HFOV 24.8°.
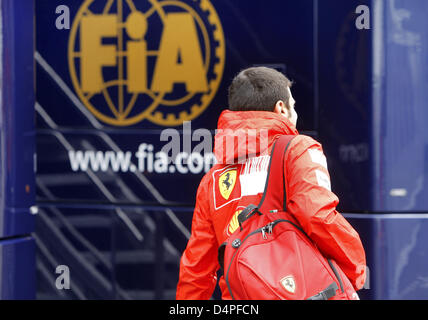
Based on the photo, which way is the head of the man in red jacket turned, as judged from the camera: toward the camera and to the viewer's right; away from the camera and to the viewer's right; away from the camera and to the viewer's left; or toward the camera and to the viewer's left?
away from the camera and to the viewer's right

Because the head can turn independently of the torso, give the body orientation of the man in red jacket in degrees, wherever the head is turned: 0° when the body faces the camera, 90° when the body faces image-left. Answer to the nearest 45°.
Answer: approximately 225°
